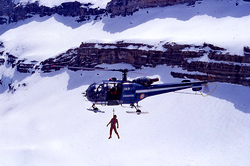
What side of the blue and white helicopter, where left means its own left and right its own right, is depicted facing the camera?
left
